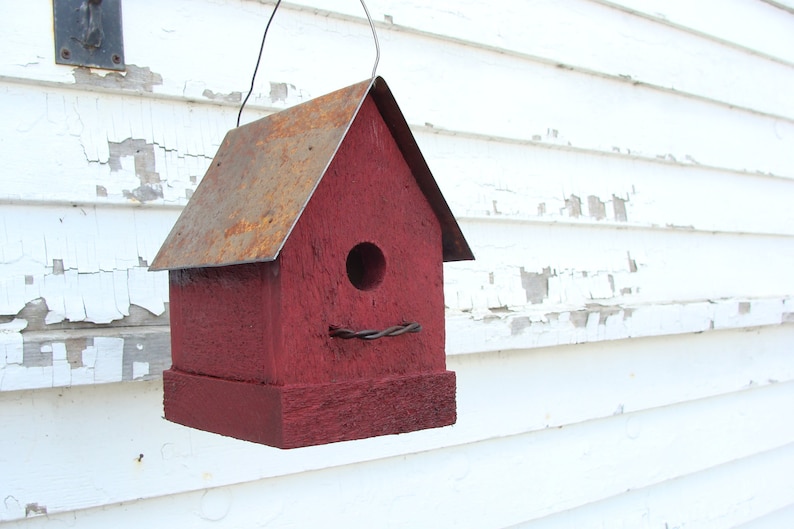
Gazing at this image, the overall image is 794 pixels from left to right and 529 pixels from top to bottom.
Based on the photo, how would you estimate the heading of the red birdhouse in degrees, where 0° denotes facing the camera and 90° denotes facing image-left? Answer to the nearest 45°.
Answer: approximately 315°
